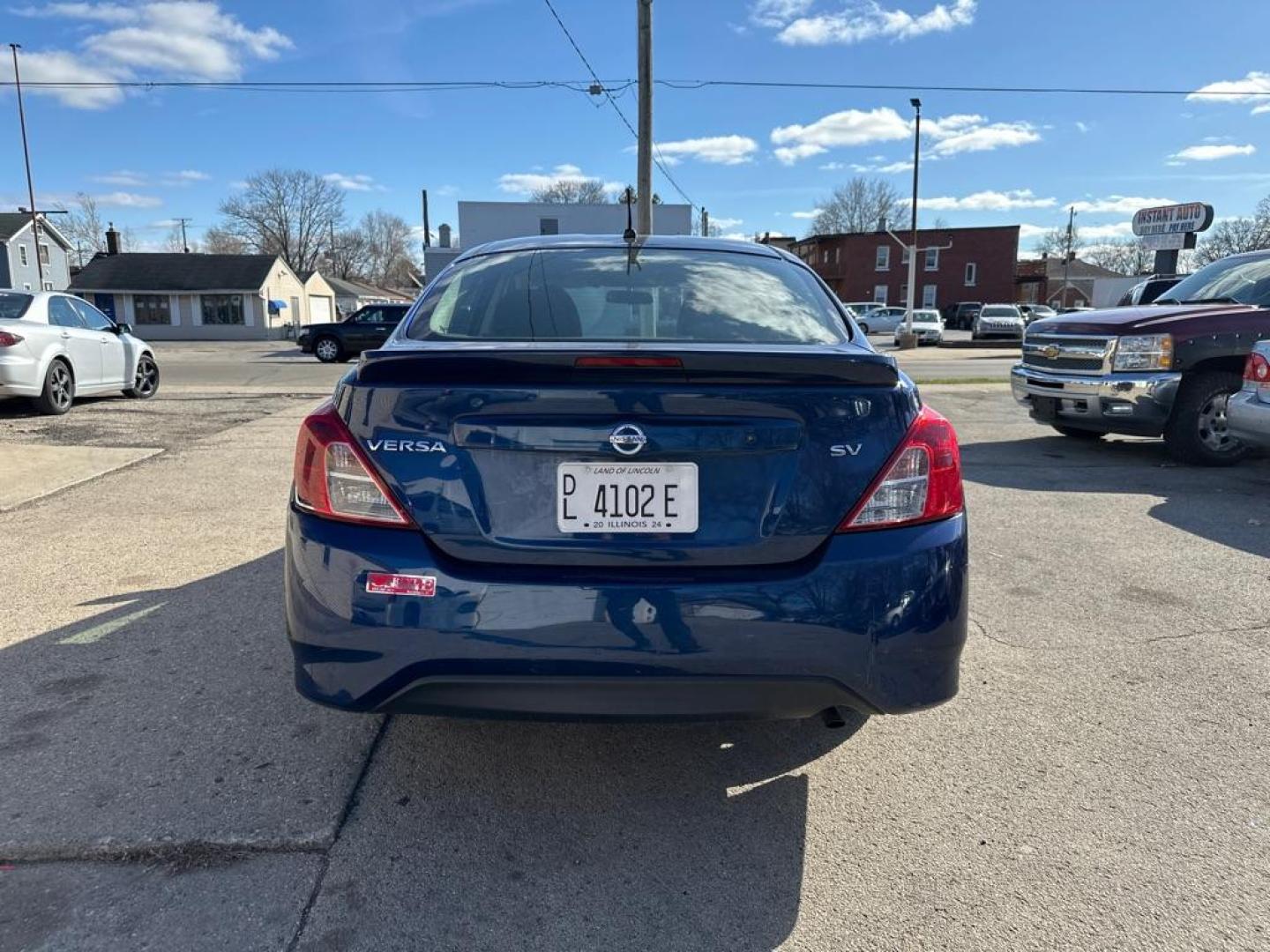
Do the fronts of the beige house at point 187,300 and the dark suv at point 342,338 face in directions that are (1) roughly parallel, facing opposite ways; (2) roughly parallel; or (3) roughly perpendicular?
roughly perpendicular

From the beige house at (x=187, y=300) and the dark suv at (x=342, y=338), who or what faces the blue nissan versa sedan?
the beige house

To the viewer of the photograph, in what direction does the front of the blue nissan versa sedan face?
facing away from the viewer

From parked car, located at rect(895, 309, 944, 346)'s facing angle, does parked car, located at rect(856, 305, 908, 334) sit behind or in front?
behind

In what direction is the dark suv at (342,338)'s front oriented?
to the viewer's left

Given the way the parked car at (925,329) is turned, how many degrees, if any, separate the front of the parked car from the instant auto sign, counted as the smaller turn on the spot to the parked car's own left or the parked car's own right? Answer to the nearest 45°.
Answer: approximately 45° to the parked car's own left

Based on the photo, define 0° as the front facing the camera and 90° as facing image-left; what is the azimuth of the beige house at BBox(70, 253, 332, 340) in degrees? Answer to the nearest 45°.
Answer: approximately 0°

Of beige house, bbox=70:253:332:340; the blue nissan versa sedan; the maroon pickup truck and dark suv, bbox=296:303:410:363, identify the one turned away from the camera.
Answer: the blue nissan versa sedan

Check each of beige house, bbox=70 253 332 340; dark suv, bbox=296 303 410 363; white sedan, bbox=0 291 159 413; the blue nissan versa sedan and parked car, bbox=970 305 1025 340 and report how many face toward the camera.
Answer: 2

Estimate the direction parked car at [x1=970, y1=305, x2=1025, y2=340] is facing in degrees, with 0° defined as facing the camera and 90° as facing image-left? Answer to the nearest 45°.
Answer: approximately 0°

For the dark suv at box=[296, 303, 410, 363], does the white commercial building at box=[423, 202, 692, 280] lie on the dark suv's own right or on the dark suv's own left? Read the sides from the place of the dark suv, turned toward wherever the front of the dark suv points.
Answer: on the dark suv's own right
